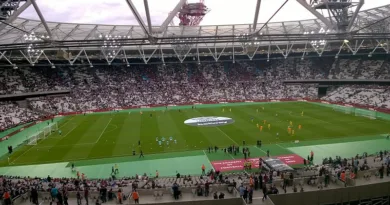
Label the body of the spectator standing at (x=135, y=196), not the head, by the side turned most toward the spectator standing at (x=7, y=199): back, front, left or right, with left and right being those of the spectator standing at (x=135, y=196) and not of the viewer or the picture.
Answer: left

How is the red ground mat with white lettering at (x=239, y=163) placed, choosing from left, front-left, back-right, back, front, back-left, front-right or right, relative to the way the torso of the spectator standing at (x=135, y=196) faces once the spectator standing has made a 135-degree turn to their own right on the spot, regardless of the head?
left

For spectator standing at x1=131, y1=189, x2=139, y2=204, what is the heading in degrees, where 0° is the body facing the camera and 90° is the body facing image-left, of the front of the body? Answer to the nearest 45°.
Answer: approximately 180°
